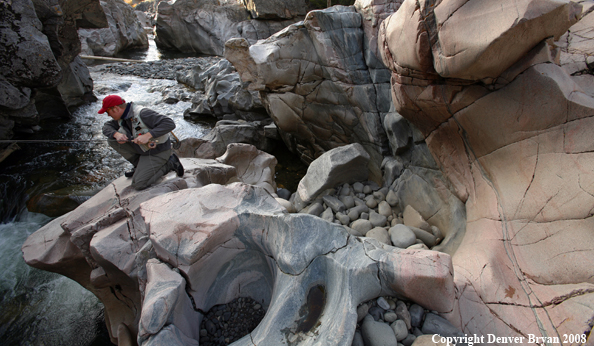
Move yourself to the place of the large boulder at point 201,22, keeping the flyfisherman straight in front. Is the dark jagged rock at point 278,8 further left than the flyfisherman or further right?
left

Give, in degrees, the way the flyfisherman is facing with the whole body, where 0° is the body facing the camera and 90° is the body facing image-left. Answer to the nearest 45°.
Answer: approximately 45°

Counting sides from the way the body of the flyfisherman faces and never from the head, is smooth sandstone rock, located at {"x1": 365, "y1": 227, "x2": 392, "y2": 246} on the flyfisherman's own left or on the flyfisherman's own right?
on the flyfisherman's own left

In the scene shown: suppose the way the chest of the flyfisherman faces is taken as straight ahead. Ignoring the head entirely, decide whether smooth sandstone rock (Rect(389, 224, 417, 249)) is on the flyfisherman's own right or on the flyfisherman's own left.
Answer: on the flyfisherman's own left

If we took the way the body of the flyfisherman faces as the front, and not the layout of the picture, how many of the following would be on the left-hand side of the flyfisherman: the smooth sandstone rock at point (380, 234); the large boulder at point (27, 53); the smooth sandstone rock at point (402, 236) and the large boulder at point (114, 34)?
2

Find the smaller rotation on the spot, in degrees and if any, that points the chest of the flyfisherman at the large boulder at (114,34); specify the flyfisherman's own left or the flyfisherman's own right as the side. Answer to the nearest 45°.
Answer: approximately 135° to the flyfisherman's own right

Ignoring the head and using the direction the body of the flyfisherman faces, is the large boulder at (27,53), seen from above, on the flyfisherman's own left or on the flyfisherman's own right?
on the flyfisherman's own right
